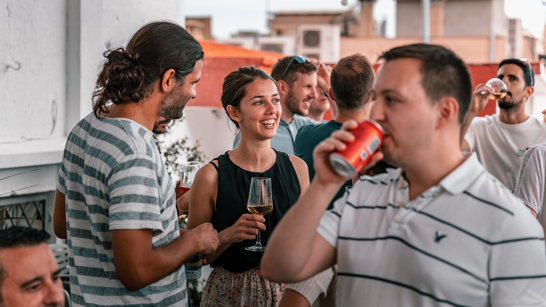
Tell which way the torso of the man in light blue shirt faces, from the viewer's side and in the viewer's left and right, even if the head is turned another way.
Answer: facing the viewer and to the right of the viewer

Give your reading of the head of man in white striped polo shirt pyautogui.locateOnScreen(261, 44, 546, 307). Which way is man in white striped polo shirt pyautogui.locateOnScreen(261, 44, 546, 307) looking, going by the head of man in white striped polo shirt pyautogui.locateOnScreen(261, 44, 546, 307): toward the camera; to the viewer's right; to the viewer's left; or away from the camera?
to the viewer's left

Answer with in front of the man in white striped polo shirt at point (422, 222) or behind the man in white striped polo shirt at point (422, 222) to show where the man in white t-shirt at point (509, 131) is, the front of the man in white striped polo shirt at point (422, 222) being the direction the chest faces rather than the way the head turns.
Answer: behind

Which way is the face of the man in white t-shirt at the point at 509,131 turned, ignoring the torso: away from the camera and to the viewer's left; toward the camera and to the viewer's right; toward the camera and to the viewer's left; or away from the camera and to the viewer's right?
toward the camera and to the viewer's left

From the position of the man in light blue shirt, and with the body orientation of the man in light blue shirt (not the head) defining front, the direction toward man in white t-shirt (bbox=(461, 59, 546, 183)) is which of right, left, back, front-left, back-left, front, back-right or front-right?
front-left

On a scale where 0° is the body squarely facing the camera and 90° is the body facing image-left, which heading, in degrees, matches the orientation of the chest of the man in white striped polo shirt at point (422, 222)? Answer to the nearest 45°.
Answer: approximately 45°

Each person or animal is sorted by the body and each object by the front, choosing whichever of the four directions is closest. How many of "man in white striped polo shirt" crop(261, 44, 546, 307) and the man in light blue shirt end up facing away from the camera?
0

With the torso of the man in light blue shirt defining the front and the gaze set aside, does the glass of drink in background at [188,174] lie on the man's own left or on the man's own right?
on the man's own right

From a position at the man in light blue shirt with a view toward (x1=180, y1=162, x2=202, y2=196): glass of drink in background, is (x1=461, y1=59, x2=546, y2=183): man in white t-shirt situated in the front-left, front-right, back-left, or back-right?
back-left

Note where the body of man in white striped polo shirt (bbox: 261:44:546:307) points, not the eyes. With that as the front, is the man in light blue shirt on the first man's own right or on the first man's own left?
on the first man's own right

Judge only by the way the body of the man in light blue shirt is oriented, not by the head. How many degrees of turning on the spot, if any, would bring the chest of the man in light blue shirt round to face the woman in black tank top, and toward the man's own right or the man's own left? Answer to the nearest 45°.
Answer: approximately 45° to the man's own right

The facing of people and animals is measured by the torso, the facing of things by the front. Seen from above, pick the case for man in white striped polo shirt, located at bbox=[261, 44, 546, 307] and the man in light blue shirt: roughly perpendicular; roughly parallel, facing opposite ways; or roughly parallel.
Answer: roughly perpendicular
